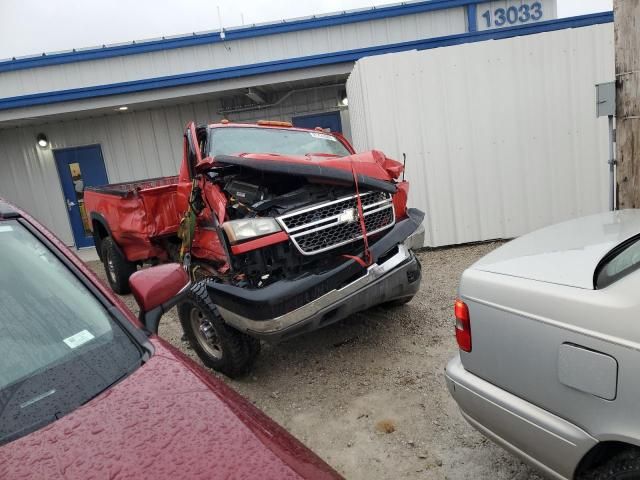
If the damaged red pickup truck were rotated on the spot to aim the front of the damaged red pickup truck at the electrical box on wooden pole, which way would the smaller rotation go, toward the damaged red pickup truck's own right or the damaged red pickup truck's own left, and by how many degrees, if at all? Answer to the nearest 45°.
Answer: approximately 45° to the damaged red pickup truck's own left

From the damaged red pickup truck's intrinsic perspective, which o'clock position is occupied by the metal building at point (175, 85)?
The metal building is roughly at 7 o'clock from the damaged red pickup truck.

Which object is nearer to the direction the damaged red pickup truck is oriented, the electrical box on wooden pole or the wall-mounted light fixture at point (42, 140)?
the electrical box on wooden pole

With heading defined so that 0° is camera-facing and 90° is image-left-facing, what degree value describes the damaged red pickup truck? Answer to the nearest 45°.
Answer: approximately 315°

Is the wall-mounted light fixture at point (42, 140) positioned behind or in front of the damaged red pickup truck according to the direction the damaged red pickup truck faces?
behind
